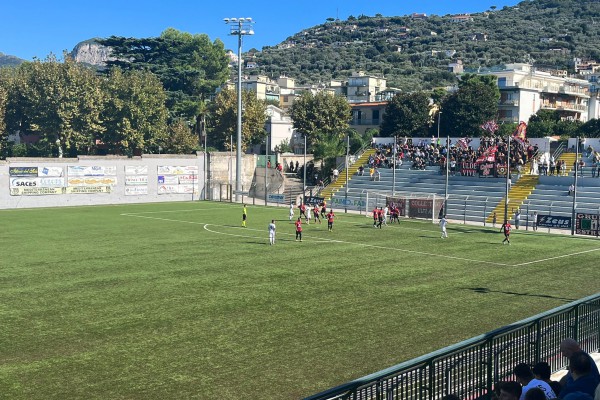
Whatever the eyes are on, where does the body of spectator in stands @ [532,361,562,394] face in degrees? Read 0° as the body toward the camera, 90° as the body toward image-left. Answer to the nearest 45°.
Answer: approximately 135°

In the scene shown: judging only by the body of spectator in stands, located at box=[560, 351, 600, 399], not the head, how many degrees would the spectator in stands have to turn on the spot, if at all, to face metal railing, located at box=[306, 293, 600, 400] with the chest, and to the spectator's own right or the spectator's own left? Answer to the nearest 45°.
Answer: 0° — they already face it

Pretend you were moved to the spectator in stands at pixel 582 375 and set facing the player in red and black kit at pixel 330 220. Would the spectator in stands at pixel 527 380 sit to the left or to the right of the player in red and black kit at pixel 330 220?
left

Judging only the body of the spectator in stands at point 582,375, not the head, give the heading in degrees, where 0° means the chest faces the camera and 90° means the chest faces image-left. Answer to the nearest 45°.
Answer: approximately 135°

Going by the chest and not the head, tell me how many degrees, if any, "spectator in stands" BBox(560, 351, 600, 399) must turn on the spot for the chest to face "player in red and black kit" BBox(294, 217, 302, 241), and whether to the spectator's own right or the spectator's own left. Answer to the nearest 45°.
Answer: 0° — they already face them

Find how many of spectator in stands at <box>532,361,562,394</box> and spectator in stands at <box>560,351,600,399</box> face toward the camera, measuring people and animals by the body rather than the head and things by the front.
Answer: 0

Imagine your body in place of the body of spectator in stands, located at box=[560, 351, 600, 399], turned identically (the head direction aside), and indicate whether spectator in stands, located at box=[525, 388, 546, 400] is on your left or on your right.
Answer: on your left

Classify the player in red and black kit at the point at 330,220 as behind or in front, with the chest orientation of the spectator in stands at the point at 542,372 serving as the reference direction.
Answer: in front

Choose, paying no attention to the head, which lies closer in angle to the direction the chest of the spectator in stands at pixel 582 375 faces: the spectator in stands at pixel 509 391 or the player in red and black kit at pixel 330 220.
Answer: the player in red and black kit
